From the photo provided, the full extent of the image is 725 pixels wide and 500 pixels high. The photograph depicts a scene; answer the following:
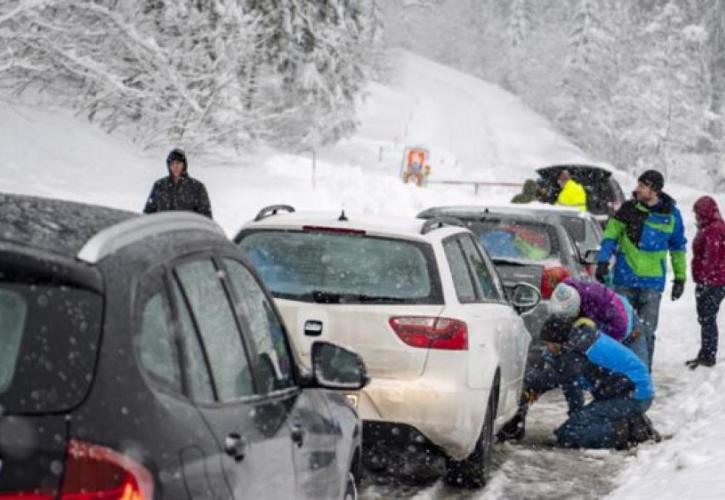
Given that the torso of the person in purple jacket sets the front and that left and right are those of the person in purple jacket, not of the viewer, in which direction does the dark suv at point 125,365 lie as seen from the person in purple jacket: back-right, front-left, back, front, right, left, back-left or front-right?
left

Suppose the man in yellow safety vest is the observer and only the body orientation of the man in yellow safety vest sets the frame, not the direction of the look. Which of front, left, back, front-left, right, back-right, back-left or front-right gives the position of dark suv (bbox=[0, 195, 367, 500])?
left

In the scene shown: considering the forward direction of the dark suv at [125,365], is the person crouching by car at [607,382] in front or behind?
in front

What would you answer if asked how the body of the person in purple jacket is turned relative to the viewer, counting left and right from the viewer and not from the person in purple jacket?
facing to the left of the viewer

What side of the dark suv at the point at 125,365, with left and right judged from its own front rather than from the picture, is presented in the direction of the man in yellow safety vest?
front

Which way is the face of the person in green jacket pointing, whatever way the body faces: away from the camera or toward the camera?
toward the camera

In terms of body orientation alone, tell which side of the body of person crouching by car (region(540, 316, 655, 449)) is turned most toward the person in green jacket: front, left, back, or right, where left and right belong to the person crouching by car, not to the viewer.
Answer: right

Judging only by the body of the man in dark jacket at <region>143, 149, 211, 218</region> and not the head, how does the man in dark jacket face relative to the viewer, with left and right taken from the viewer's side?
facing the viewer

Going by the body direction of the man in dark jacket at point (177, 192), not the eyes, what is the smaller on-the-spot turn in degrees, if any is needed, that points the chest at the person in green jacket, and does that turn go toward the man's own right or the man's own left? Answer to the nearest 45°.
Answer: approximately 90° to the man's own left

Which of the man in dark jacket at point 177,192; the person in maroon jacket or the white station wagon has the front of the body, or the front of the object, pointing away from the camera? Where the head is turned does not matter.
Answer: the white station wagon

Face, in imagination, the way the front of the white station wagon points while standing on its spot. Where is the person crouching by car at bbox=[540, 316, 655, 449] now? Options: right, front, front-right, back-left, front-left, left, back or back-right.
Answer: front-right

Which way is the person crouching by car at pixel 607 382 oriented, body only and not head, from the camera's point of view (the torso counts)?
to the viewer's left

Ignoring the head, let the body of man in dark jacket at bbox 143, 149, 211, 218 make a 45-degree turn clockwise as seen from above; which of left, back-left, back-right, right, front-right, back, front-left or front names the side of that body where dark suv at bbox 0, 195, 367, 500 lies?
front-left

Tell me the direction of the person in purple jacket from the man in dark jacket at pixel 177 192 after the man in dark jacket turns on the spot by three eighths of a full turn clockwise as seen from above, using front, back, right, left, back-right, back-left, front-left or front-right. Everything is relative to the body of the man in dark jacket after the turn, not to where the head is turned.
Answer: back

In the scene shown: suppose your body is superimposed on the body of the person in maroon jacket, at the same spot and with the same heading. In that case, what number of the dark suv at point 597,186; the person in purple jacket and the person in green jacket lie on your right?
1
